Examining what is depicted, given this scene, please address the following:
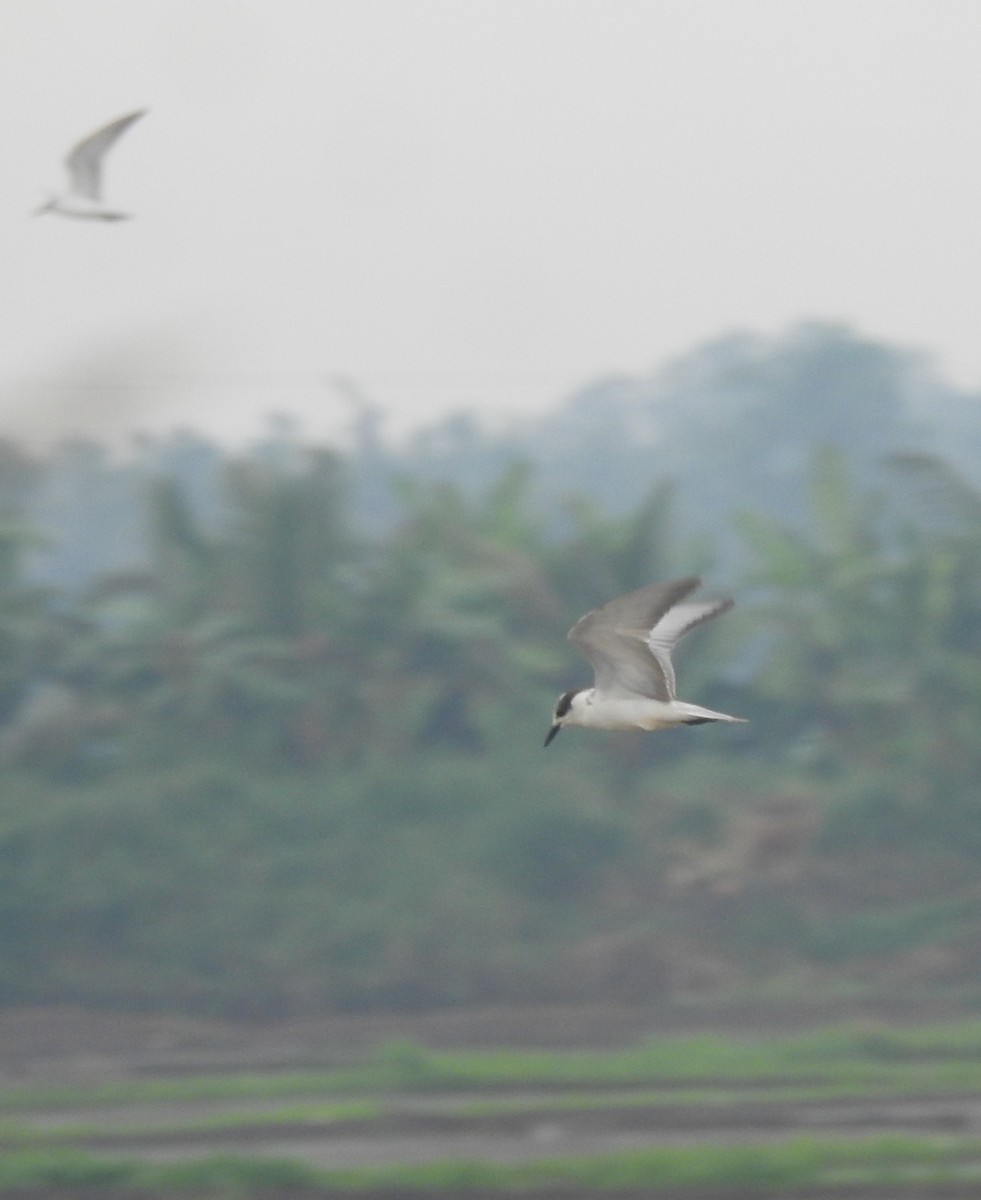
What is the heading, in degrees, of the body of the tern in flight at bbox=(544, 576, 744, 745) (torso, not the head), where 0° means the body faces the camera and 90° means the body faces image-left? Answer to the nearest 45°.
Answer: approximately 90°
